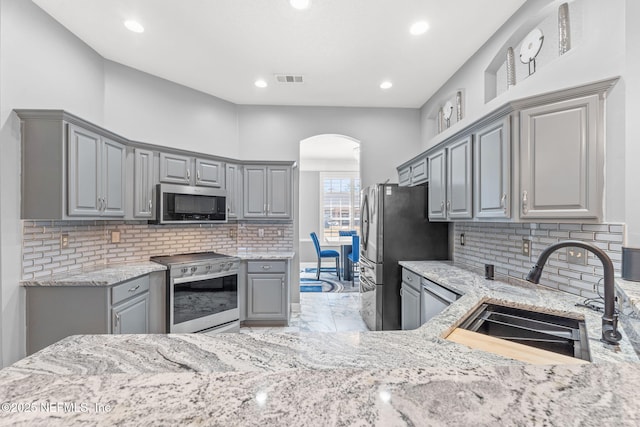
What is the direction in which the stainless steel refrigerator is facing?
to the viewer's left

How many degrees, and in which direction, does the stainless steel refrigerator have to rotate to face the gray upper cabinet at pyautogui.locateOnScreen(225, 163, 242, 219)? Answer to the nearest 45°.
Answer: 0° — it already faces it

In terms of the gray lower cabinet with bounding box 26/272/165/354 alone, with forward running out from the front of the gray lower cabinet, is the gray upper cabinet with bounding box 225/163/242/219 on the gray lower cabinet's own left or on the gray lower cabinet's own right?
on the gray lower cabinet's own left

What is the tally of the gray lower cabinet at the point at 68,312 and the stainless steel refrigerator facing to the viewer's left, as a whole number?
1

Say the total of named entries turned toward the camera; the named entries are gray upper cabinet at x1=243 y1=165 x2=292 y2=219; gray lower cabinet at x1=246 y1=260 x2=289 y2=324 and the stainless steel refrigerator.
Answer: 2

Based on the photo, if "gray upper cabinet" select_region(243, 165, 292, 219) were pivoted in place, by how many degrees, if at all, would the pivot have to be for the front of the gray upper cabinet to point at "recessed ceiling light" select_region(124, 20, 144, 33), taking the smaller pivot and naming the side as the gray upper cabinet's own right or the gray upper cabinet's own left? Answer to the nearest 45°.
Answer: approximately 45° to the gray upper cabinet's own right

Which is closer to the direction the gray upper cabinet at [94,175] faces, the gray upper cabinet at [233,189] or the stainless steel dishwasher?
the stainless steel dishwasher
